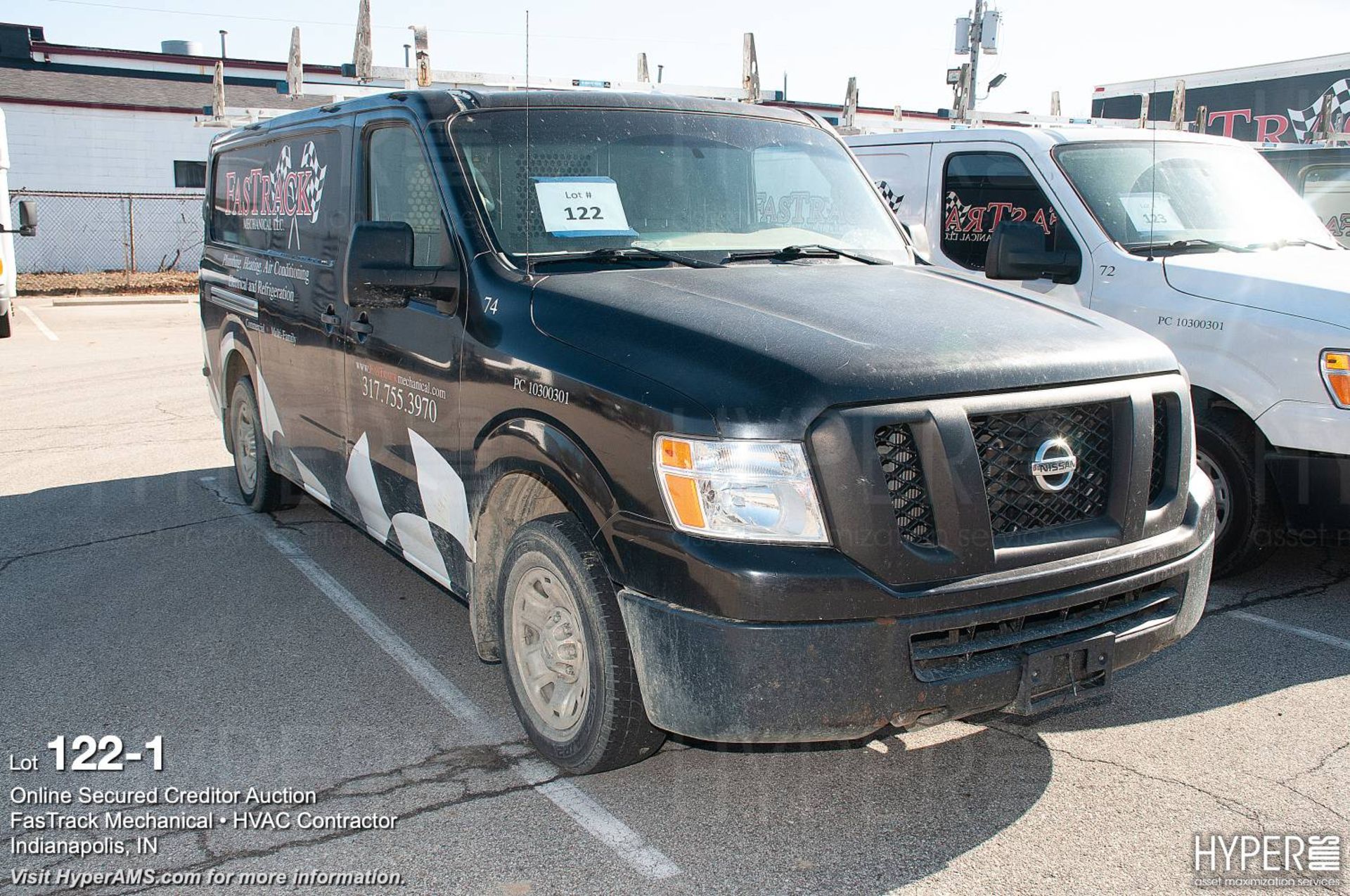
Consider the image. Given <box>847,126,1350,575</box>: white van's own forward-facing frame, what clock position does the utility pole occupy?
The utility pole is roughly at 7 o'clock from the white van.

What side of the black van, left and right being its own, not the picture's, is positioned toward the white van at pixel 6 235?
back

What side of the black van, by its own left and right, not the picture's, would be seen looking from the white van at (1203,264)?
left

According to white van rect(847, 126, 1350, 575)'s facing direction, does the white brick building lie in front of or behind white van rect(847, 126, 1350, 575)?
behind

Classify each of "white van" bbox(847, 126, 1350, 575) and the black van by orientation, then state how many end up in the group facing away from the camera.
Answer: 0

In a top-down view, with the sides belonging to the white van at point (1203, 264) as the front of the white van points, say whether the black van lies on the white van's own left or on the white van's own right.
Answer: on the white van's own right

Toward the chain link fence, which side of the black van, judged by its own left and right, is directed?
back

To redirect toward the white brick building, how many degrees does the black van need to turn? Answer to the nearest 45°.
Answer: approximately 180°

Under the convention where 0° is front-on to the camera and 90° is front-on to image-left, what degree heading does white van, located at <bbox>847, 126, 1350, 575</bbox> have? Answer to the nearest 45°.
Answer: approximately 315°

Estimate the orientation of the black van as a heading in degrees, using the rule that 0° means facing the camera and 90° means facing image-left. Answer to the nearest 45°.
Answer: approximately 315°
